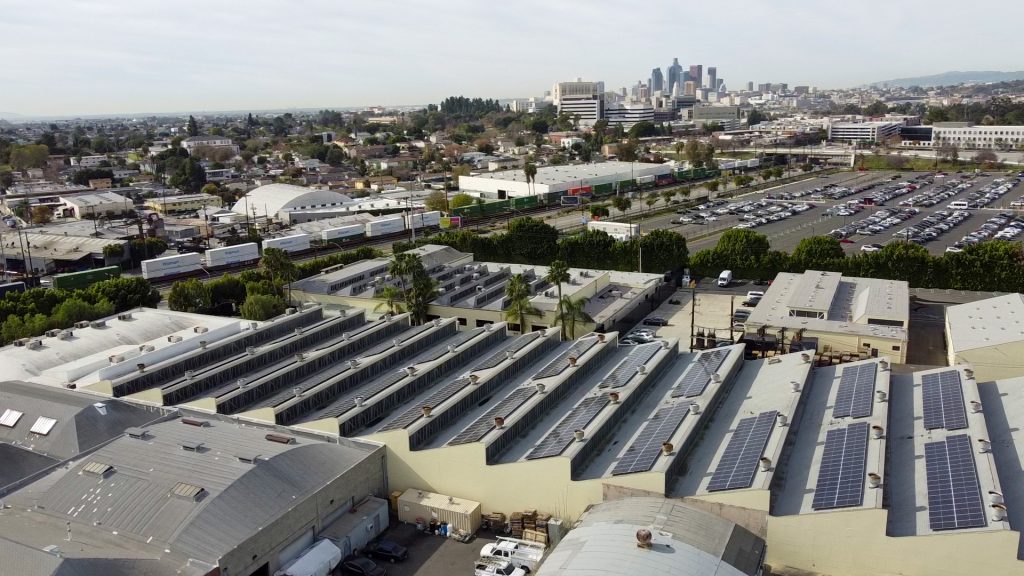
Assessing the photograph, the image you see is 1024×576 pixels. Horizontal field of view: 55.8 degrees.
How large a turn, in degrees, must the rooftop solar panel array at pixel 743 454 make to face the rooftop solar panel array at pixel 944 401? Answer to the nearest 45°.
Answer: approximately 180°

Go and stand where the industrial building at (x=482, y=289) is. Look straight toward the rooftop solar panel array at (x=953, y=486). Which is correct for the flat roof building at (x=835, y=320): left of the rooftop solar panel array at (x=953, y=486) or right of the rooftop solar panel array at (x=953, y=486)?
left

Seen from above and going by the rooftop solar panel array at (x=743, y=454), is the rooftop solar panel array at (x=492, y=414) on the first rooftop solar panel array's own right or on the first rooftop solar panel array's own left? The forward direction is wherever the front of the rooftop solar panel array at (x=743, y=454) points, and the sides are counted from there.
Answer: on the first rooftop solar panel array's own right

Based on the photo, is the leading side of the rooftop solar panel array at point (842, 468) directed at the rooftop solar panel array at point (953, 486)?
no

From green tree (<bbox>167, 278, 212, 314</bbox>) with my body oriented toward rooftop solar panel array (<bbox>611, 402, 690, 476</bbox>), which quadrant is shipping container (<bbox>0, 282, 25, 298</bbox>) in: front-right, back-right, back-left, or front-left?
back-right

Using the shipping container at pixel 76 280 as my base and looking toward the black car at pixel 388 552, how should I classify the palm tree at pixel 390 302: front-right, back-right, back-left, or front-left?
front-left

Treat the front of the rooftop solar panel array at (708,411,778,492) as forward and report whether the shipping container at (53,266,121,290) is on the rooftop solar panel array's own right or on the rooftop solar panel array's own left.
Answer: on the rooftop solar panel array's own right

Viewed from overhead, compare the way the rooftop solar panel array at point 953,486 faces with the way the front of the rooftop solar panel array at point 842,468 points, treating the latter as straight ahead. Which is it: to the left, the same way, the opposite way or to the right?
the same way

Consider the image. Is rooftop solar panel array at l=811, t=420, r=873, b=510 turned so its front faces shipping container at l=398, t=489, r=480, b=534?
no

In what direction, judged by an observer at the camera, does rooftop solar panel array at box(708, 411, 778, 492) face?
facing the viewer and to the left of the viewer
